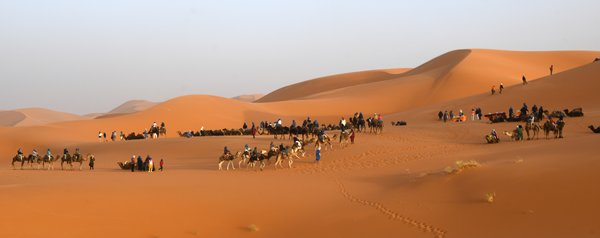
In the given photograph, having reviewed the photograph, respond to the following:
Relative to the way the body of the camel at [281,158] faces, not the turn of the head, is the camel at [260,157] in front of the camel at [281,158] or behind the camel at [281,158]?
behind

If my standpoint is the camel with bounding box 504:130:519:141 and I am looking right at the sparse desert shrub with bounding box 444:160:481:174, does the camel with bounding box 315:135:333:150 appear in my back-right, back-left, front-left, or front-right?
front-right

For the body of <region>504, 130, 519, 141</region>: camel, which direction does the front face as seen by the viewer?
to the viewer's left

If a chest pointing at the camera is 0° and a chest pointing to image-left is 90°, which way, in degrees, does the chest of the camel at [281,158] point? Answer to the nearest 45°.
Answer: approximately 270°

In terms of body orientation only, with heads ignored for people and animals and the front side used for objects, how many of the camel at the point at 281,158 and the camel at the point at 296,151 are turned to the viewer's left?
0

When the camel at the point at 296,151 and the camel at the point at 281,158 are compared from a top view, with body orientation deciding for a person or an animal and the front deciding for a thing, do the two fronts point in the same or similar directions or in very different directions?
same or similar directions

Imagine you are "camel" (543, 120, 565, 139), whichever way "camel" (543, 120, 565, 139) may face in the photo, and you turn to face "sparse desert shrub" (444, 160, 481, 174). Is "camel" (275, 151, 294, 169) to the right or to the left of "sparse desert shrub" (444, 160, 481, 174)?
right

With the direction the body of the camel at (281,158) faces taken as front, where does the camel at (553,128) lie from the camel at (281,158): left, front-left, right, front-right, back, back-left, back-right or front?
front

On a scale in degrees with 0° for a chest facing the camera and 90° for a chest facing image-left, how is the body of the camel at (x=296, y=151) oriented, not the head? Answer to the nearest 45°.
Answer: approximately 270°
